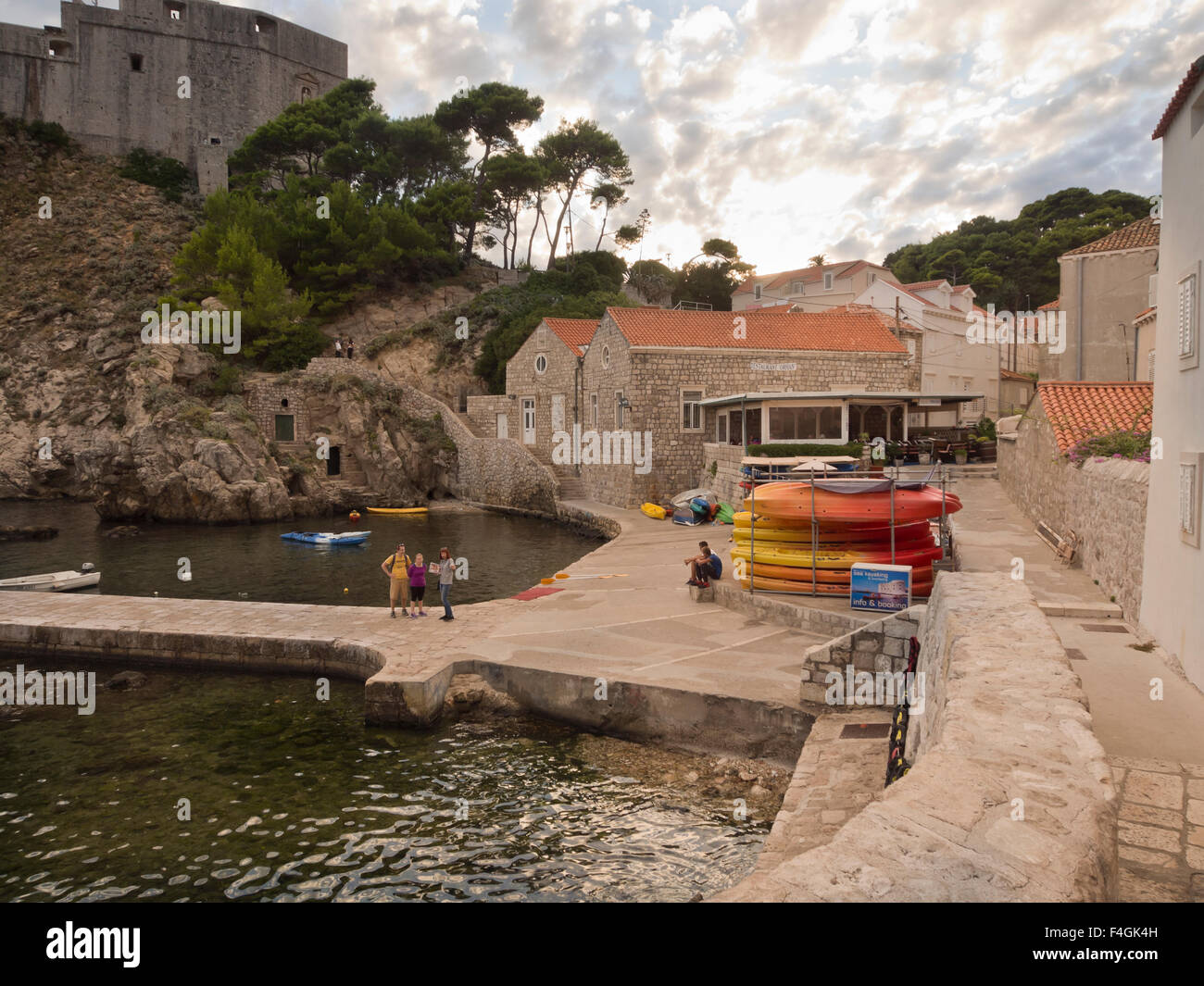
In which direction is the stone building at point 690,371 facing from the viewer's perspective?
toward the camera

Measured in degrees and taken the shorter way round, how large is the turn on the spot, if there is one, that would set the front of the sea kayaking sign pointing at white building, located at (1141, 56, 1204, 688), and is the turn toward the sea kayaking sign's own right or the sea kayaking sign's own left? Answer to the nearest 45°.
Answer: approximately 45° to the sea kayaking sign's own left

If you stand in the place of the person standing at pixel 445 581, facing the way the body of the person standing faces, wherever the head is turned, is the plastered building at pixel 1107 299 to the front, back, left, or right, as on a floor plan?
back

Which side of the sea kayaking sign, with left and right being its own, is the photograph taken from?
front

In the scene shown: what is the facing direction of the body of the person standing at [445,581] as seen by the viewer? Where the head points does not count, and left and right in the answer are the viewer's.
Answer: facing the viewer and to the left of the viewer

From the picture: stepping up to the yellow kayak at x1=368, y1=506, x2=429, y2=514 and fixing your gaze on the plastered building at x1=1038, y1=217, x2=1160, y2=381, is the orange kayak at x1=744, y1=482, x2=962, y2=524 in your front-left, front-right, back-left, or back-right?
front-right

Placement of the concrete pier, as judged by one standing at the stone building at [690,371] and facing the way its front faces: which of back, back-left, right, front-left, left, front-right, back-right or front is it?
front

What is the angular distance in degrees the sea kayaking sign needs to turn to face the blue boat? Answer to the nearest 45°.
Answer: approximately 135° to its right

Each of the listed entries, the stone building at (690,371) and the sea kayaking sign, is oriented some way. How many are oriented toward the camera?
2

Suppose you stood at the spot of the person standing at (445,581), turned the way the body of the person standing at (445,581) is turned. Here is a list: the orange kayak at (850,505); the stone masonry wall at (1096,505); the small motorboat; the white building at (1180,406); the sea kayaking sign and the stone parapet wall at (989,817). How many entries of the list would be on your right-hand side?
1

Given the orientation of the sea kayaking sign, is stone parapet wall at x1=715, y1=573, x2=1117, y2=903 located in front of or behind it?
in front
